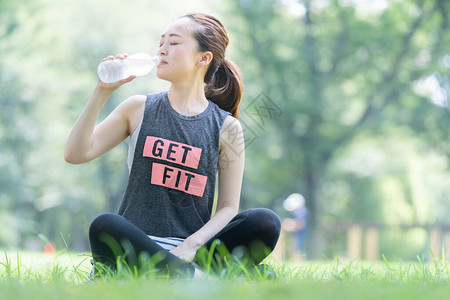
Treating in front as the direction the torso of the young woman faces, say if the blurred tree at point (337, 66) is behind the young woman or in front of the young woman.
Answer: behind

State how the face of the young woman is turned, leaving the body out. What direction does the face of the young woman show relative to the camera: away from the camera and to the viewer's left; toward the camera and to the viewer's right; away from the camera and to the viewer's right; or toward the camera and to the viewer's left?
toward the camera and to the viewer's left

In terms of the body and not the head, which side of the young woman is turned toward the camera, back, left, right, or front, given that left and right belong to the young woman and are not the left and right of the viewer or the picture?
front

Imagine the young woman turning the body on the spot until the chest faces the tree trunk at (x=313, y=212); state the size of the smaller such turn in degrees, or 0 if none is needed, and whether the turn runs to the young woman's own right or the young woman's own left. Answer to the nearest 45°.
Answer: approximately 180°
